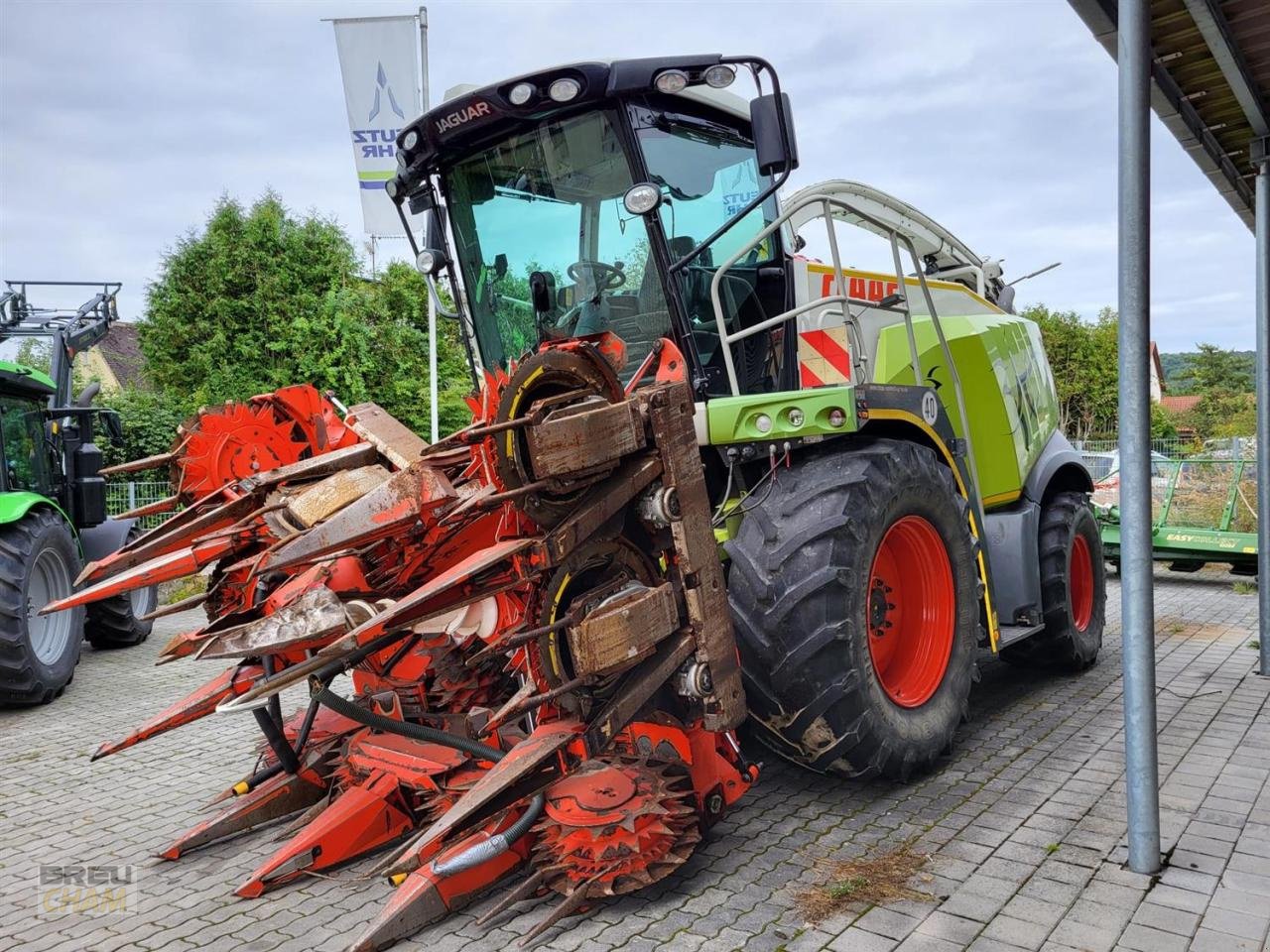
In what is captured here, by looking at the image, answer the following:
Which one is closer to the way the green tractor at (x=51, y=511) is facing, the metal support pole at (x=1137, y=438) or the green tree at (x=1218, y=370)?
the green tree

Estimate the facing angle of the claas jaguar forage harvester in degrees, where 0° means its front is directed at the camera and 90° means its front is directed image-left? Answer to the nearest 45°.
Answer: approximately 45°

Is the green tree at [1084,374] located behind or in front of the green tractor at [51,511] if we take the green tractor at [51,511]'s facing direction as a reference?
in front

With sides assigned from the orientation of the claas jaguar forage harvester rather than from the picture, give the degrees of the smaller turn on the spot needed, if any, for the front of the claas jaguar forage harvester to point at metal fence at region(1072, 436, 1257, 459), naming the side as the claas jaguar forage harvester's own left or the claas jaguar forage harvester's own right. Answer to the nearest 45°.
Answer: approximately 180°

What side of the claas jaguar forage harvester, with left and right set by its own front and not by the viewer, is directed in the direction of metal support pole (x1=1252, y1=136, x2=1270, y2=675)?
back

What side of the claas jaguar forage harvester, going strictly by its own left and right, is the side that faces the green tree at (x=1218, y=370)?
back

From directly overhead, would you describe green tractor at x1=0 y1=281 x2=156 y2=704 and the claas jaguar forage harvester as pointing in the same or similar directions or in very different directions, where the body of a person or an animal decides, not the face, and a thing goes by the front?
very different directions

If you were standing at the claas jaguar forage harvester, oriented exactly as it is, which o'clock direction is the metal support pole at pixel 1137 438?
The metal support pole is roughly at 8 o'clock from the claas jaguar forage harvester.

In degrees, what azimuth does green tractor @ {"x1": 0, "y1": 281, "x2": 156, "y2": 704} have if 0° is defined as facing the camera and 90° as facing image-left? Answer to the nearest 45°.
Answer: approximately 225°

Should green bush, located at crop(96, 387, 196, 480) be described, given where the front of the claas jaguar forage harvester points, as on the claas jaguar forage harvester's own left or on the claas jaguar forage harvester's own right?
on the claas jaguar forage harvester's own right

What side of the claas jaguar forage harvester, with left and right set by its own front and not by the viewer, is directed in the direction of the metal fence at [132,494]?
right
